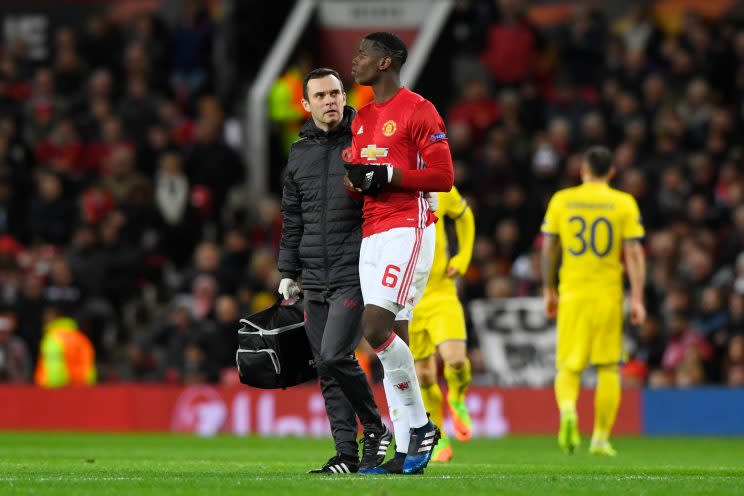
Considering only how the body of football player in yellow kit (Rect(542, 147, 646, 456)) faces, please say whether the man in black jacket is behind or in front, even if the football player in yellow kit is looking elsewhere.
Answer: behind

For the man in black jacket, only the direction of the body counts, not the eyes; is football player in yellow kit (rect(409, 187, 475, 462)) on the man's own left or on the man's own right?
on the man's own left

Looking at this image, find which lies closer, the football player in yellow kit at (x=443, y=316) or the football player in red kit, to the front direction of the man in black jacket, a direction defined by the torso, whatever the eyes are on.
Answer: the football player in red kit

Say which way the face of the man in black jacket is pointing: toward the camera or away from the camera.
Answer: toward the camera

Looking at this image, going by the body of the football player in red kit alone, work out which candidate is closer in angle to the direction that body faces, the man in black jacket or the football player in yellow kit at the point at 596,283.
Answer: the man in black jacket

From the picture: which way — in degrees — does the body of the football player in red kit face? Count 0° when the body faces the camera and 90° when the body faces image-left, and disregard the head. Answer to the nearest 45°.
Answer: approximately 45°

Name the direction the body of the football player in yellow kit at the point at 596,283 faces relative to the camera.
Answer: away from the camera

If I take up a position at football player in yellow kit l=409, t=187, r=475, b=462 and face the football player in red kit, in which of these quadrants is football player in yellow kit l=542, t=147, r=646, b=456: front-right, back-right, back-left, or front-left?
back-left

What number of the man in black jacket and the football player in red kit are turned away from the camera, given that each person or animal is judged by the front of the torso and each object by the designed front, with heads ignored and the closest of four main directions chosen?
0

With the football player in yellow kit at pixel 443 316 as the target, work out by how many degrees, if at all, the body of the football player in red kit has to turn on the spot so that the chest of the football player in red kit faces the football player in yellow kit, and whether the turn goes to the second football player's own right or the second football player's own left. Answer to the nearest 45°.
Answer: approximately 135° to the second football player's own right

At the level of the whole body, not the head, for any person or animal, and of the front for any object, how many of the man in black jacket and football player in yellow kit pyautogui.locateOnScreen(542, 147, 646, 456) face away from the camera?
1

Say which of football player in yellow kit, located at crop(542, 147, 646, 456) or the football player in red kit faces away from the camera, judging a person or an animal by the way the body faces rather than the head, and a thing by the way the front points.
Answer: the football player in yellow kit

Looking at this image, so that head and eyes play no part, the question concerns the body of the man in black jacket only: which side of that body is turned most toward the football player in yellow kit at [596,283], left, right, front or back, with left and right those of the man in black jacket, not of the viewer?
back

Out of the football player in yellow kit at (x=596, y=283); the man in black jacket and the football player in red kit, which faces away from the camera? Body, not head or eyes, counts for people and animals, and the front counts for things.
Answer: the football player in yellow kit

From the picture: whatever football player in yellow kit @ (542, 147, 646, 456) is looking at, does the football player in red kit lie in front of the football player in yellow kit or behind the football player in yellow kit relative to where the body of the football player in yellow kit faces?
behind

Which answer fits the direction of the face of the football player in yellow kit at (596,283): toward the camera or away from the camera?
away from the camera
